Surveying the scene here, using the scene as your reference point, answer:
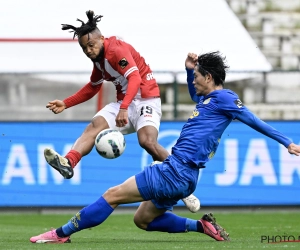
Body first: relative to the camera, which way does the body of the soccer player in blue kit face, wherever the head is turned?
to the viewer's left

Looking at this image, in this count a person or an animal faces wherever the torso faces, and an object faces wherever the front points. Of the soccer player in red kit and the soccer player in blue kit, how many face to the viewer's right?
0

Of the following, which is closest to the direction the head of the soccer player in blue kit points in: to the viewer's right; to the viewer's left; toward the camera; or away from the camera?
to the viewer's left

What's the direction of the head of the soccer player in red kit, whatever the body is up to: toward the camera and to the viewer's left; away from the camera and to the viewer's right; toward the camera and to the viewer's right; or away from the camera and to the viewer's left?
toward the camera and to the viewer's left

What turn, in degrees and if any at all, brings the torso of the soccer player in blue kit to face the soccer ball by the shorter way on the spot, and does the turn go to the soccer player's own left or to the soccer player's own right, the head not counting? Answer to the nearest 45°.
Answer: approximately 45° to the soccer player's own right

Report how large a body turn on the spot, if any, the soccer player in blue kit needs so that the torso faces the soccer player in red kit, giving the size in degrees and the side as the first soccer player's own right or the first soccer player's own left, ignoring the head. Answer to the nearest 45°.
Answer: approximately 45° to the first soccer player's own right

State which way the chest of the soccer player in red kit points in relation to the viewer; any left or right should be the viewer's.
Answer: facing the viewer and to the left of the viewer
